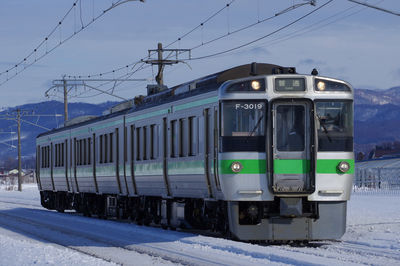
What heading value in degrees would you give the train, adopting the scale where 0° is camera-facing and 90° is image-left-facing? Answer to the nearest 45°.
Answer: approximately 315°

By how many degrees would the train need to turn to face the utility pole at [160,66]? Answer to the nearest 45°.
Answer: approximately 135° to its left
